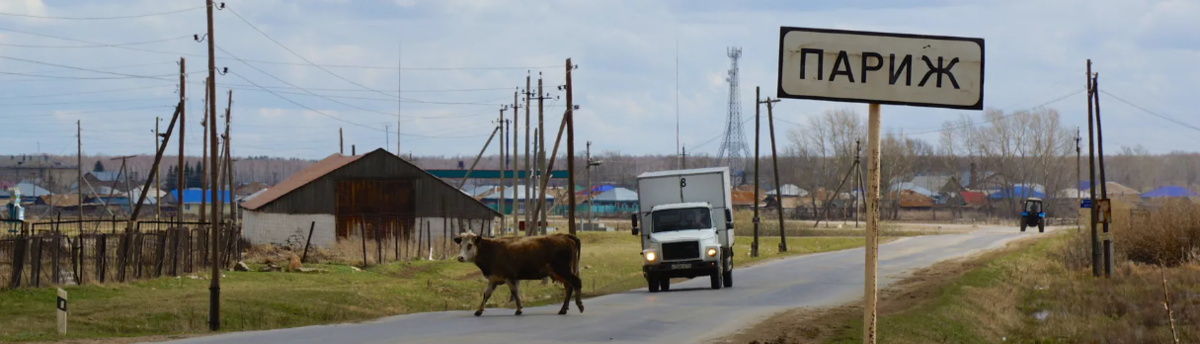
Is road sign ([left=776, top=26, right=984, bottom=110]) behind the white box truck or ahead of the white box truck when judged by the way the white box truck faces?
ahead

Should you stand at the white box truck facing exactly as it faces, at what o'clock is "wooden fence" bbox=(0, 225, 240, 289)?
The wooden fence is roughly at 3 o'clock from the white box truck.

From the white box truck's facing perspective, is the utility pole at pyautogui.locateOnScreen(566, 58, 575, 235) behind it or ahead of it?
behind

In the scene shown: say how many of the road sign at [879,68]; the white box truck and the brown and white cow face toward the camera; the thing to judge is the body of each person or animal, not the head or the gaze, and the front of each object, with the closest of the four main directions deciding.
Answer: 2

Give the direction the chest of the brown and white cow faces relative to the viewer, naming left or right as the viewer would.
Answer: facing to the left of the viewer

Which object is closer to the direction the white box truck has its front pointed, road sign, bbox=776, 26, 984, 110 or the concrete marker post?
the road sign

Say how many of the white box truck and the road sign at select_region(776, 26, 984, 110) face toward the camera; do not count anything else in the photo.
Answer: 2

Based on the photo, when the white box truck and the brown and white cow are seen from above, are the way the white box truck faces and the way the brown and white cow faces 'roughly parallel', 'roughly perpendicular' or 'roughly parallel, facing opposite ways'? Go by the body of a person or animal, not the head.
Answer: roughly perpendicular

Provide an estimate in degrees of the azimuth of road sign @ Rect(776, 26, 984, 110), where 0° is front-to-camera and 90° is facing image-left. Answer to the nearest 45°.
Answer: approximately 0°
